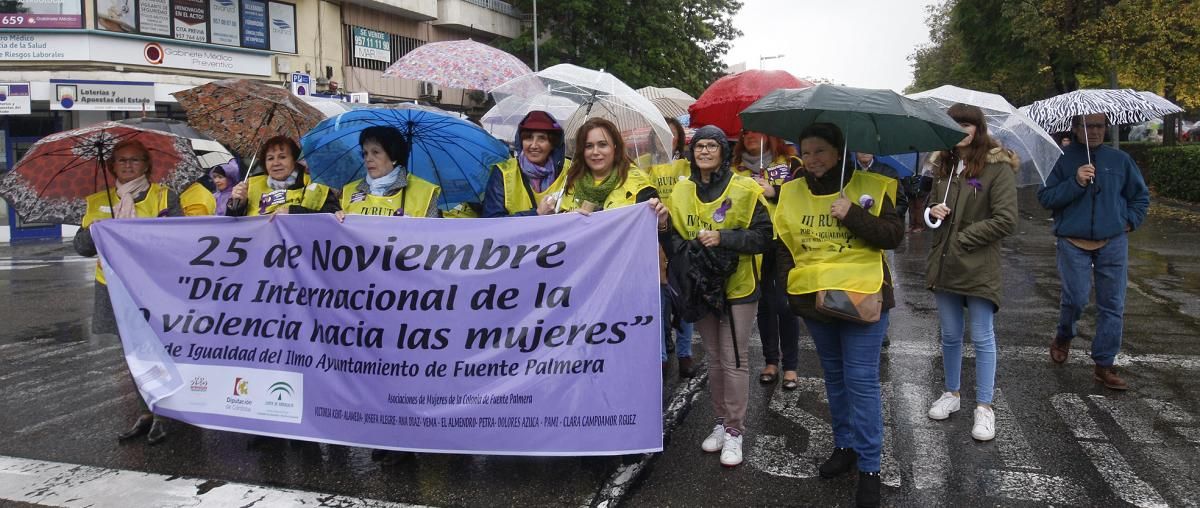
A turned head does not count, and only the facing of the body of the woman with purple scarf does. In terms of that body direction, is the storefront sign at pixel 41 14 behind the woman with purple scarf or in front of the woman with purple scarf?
behind

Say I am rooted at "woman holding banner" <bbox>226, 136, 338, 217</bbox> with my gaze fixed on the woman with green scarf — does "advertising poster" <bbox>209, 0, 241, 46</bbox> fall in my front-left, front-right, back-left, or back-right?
back-left

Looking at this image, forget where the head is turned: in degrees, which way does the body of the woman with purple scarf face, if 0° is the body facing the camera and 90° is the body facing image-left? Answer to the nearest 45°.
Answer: approximately 0°

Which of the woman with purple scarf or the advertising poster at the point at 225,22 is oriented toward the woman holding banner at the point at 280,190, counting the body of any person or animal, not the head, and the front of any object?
the advertising poster

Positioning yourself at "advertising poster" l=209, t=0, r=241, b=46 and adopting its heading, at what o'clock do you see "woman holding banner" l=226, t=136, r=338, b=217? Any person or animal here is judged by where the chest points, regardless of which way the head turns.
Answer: The woman holding banner is roughly at 12 o'clock from the advertising poster.

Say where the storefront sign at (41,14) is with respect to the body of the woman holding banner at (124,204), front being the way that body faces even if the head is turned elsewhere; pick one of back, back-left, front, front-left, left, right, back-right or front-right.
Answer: back

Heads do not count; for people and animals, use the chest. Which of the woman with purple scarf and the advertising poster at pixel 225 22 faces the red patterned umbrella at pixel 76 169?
the advertising poster

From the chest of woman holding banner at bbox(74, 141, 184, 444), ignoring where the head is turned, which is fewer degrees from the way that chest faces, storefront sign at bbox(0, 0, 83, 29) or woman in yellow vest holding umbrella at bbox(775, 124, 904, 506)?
the woman in yellow vest holding umbrella

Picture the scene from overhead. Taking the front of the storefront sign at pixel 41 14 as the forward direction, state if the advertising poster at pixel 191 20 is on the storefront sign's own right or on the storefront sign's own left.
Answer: on the storefront sign's own left
